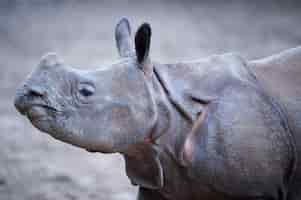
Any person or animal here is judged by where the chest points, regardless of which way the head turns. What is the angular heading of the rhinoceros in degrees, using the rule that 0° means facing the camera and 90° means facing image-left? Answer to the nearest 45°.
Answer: approximately 90°
